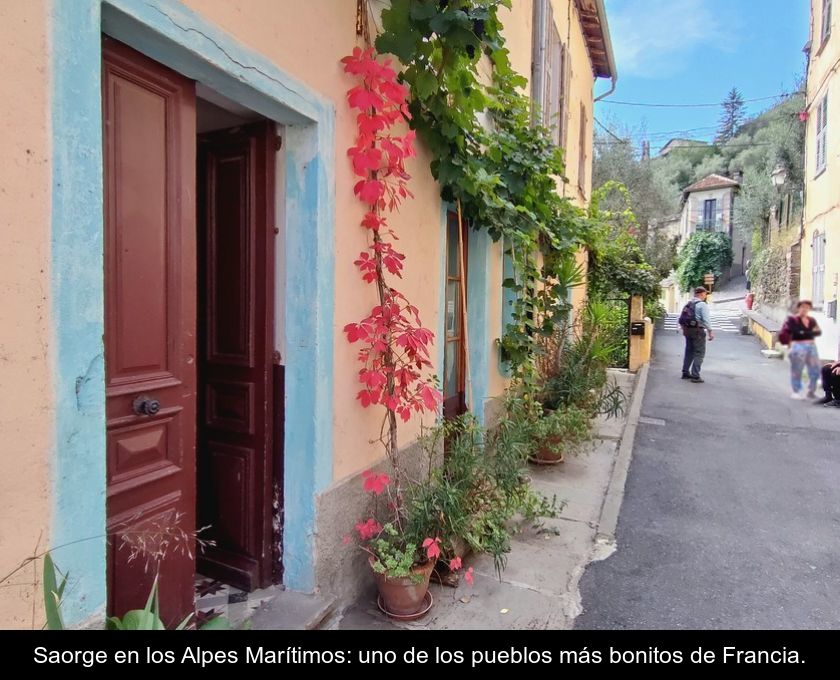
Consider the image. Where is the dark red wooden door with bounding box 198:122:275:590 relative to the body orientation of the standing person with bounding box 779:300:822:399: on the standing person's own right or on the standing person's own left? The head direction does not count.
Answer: on the standing person's own right

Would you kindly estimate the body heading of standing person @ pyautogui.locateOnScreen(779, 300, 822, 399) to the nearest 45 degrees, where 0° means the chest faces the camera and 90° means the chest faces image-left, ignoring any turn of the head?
approximately 0°
